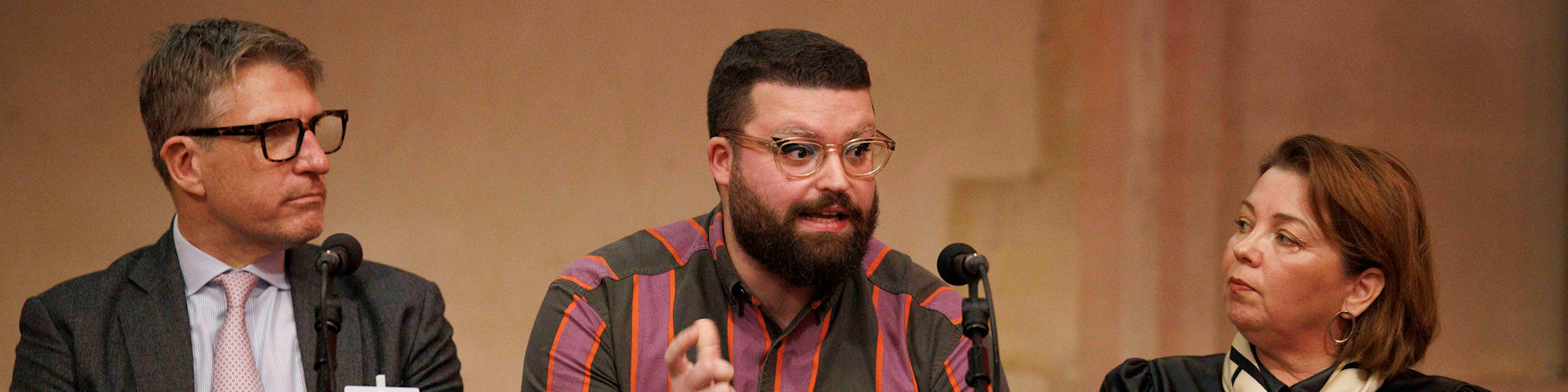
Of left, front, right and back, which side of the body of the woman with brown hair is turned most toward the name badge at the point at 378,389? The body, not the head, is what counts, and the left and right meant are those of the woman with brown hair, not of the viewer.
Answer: front

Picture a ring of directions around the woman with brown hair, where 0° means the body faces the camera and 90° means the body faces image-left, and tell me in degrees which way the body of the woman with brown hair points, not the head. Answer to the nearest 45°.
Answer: approximately 45°

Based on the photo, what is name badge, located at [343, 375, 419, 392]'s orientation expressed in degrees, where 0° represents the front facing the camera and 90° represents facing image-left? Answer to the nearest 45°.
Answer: approximately 0°

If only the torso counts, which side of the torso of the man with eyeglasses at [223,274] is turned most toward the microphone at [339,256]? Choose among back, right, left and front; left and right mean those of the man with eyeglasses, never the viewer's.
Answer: front

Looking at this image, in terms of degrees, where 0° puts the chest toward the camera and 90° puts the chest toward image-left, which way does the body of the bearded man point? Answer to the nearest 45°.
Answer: approximately 315°

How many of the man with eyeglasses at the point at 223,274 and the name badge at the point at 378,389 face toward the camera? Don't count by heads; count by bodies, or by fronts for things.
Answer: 2

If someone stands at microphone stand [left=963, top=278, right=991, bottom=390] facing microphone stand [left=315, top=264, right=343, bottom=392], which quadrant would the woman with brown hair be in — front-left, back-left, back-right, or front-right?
back-right

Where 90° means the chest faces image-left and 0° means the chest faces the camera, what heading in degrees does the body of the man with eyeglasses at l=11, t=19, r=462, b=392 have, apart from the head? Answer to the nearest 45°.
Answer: approximately 0°

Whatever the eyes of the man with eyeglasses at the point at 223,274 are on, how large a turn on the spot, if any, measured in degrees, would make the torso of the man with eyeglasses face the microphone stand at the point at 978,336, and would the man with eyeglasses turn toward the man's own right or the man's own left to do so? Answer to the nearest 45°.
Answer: approximately 45° to the man's own left
